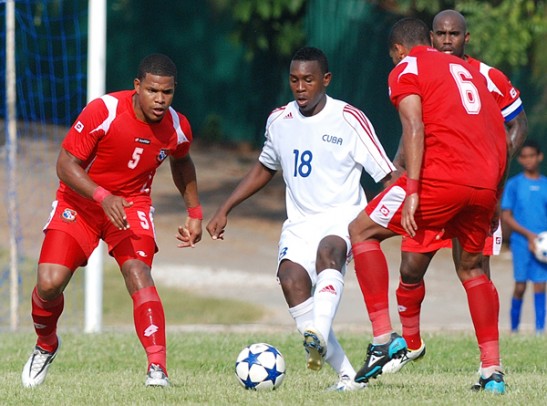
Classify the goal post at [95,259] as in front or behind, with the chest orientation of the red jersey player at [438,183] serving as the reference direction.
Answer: in front

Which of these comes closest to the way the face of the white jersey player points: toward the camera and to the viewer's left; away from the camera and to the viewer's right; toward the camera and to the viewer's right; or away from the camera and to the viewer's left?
toward the camera and to the viewer's left

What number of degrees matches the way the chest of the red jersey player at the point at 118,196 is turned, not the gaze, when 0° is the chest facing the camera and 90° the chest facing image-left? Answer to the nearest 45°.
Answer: approximately 315°

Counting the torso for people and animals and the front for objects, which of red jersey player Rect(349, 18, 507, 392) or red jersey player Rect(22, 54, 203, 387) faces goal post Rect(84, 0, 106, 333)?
red jersey player Rect(349, 18, 507, 392)

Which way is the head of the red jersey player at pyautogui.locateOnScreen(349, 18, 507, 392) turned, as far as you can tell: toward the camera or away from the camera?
away from the camera

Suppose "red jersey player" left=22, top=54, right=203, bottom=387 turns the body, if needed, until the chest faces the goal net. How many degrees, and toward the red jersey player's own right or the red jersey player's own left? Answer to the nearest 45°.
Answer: approximately 135° to the red jersey player's own left

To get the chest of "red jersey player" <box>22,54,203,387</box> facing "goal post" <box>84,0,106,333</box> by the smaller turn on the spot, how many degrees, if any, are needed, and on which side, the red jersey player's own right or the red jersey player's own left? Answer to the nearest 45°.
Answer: approximately 135° to the red jersey player's own left

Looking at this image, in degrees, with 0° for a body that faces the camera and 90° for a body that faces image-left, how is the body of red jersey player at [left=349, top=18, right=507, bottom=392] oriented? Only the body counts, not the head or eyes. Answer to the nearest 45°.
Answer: approximately 135°

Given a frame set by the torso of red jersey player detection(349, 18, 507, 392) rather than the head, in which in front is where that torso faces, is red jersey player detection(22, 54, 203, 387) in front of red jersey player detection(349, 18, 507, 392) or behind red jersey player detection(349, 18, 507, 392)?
in front

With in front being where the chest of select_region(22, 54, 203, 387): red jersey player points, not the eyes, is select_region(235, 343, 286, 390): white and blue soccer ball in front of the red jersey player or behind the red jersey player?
in front
